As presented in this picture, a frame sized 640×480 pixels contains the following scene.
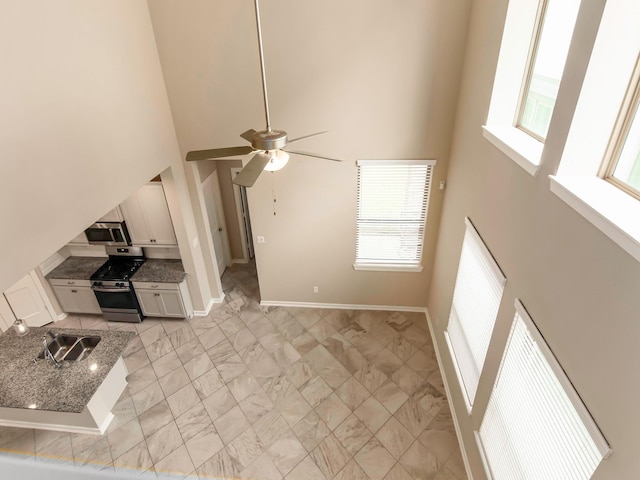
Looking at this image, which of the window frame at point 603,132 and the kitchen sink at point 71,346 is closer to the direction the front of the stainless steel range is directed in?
the kitchen sink

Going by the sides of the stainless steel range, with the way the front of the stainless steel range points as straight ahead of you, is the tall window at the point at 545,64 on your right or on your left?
on your left

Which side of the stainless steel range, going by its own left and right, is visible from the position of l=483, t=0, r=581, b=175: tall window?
left

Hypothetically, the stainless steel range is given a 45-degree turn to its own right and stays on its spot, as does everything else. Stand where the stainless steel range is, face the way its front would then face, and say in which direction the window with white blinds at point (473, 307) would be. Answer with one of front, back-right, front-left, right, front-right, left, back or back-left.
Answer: back-left

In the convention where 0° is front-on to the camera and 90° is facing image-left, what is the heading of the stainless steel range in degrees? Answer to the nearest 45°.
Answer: approximately 45°

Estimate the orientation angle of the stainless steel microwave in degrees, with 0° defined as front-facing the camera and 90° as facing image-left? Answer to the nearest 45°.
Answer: approximately 45°

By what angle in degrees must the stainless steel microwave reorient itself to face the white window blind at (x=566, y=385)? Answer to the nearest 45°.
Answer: approximately 45° to its left

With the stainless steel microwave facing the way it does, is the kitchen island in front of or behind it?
in front

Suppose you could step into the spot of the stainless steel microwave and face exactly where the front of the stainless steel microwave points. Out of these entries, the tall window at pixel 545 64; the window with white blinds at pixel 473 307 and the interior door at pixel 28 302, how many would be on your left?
2

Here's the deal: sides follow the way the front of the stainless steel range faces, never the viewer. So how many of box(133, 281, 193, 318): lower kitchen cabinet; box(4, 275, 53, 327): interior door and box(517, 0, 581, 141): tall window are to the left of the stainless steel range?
2

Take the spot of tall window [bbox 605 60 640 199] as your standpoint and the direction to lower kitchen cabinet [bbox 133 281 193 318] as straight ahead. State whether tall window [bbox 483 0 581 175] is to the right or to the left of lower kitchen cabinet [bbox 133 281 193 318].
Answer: right

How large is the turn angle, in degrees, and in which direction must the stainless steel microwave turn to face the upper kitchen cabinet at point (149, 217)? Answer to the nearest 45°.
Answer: approximately 90° to its left

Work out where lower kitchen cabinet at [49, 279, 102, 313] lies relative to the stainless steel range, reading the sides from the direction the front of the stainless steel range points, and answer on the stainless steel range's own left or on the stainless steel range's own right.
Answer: on the stainless steel range's own right
